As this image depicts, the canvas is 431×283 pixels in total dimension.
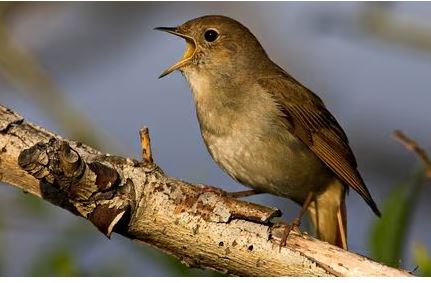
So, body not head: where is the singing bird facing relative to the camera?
to the viewer's left
